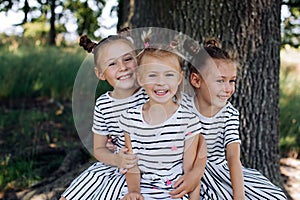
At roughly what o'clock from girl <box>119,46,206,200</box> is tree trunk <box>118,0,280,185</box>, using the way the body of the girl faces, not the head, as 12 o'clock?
The tree trunk is roughly at 7 o'clock from the girl.

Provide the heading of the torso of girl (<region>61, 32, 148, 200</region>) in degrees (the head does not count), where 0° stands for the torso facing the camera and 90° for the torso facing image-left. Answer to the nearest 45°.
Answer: approximately 315°

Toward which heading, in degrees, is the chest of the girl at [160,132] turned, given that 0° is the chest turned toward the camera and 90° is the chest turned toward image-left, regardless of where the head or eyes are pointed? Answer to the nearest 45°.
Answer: approximately 0°
